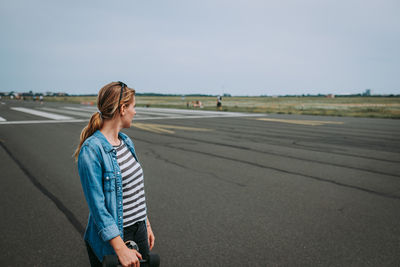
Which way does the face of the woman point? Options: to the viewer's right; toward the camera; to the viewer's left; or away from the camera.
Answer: to the viewer's right

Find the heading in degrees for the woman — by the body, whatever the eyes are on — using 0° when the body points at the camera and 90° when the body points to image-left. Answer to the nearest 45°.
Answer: approximately 315°
